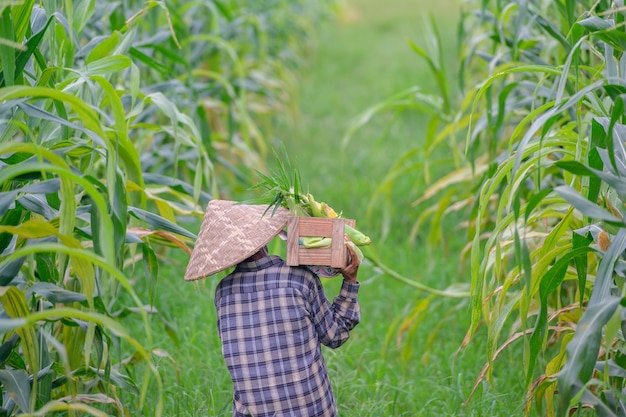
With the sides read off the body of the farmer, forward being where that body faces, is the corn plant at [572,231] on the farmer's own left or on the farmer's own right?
on the farmer's own right

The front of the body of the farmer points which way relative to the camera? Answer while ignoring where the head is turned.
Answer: away from the camera
